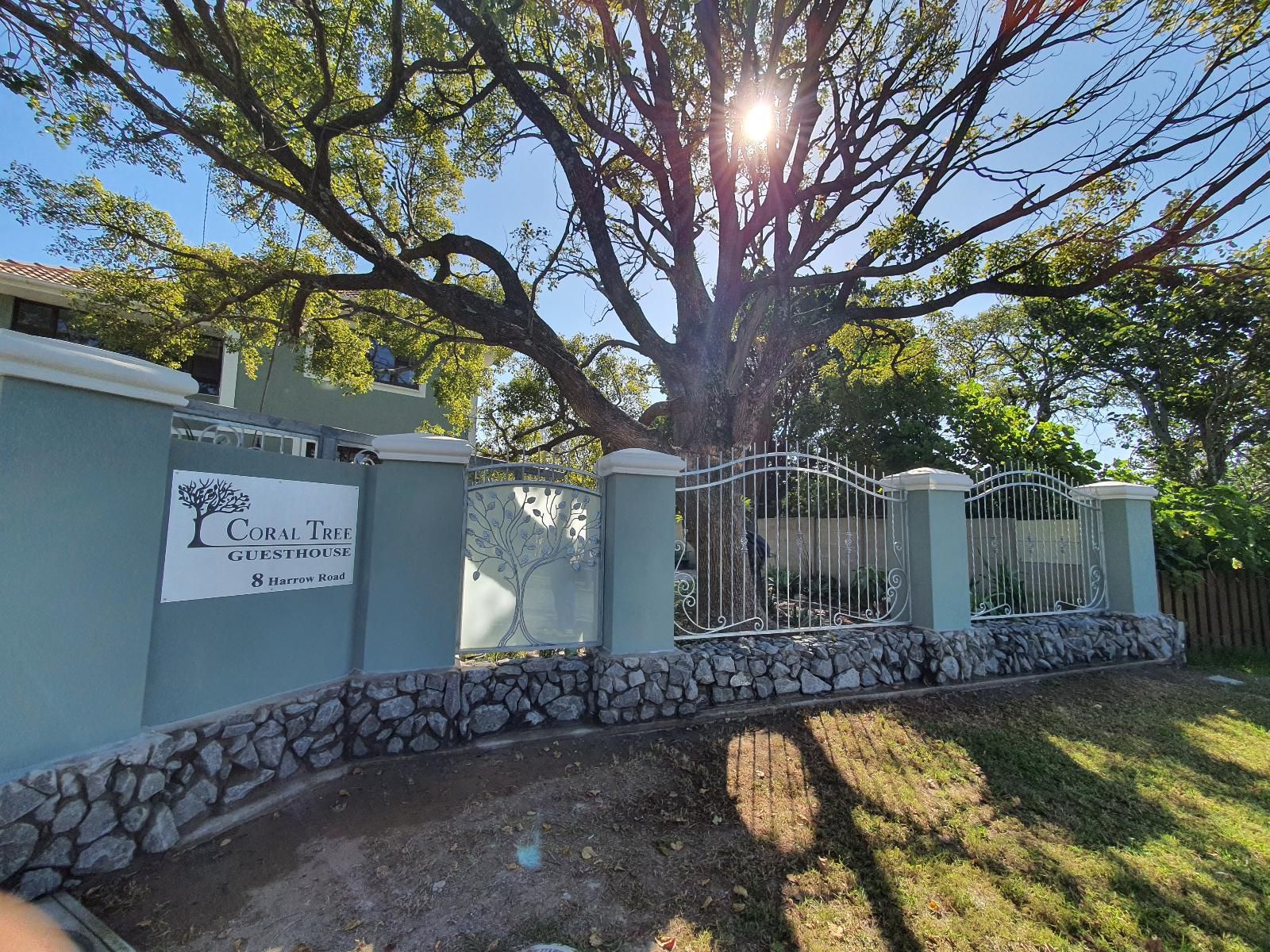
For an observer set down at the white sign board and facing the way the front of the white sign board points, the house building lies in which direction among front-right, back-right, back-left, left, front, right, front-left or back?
back-left

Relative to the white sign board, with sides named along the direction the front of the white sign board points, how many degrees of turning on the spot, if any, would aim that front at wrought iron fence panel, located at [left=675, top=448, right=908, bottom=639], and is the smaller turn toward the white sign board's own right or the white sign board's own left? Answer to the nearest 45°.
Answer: approximately 45° to the white sign board's own left

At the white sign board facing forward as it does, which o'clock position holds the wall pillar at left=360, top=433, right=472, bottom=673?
The wall pillar is roughly at 10 o'clock from the white sign board.

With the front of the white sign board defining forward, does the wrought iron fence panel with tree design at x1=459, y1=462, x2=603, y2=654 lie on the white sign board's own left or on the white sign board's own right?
on the white sign board's own left

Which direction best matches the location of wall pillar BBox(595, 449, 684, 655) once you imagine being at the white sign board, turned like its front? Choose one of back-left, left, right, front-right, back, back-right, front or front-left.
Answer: front-left

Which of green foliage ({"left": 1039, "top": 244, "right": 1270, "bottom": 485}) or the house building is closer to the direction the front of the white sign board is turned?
the green foliage

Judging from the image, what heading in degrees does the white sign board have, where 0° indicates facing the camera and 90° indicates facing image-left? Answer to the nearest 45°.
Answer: approximately 315°
